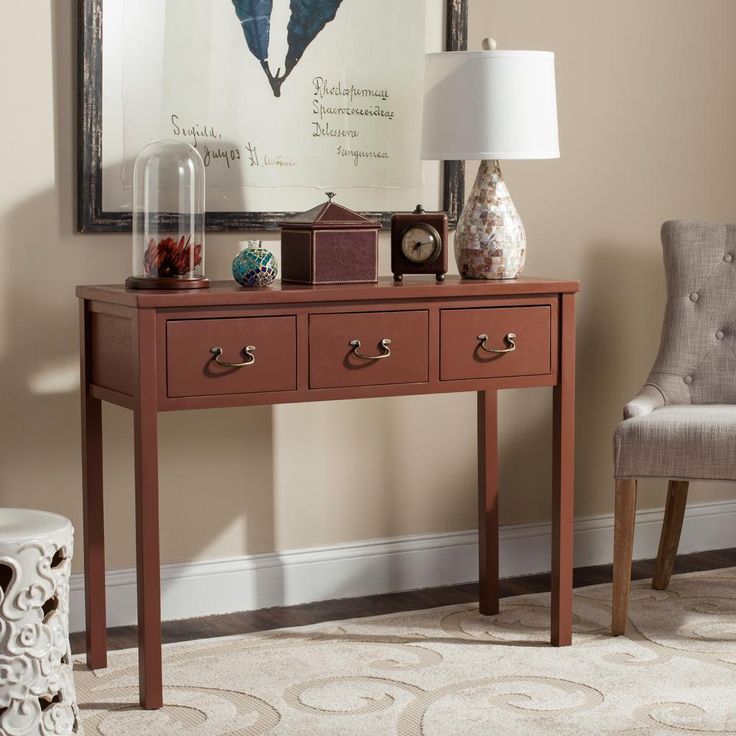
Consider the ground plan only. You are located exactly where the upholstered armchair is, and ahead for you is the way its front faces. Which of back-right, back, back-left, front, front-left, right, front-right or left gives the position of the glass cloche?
front-right

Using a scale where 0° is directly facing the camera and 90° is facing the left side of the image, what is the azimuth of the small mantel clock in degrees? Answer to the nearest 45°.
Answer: approximately 0°

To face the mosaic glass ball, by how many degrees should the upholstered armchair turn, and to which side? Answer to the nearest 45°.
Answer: approximately 45° to its right
